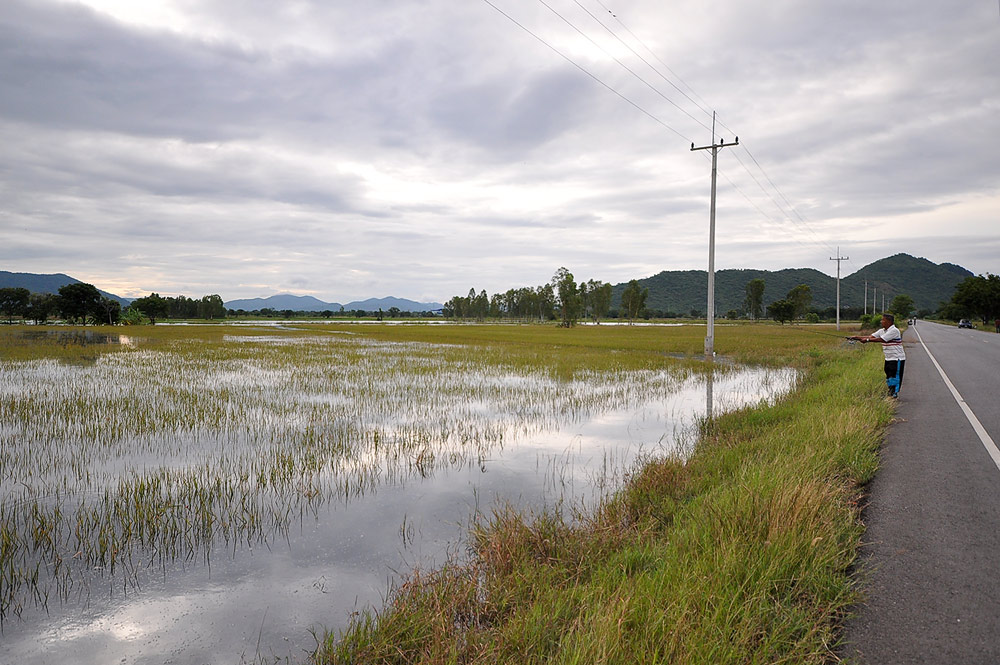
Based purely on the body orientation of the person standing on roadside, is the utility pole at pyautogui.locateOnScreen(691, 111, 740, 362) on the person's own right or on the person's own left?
on the person's own right

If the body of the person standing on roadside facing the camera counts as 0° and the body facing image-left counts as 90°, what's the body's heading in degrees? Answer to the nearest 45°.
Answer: approximately 90°
